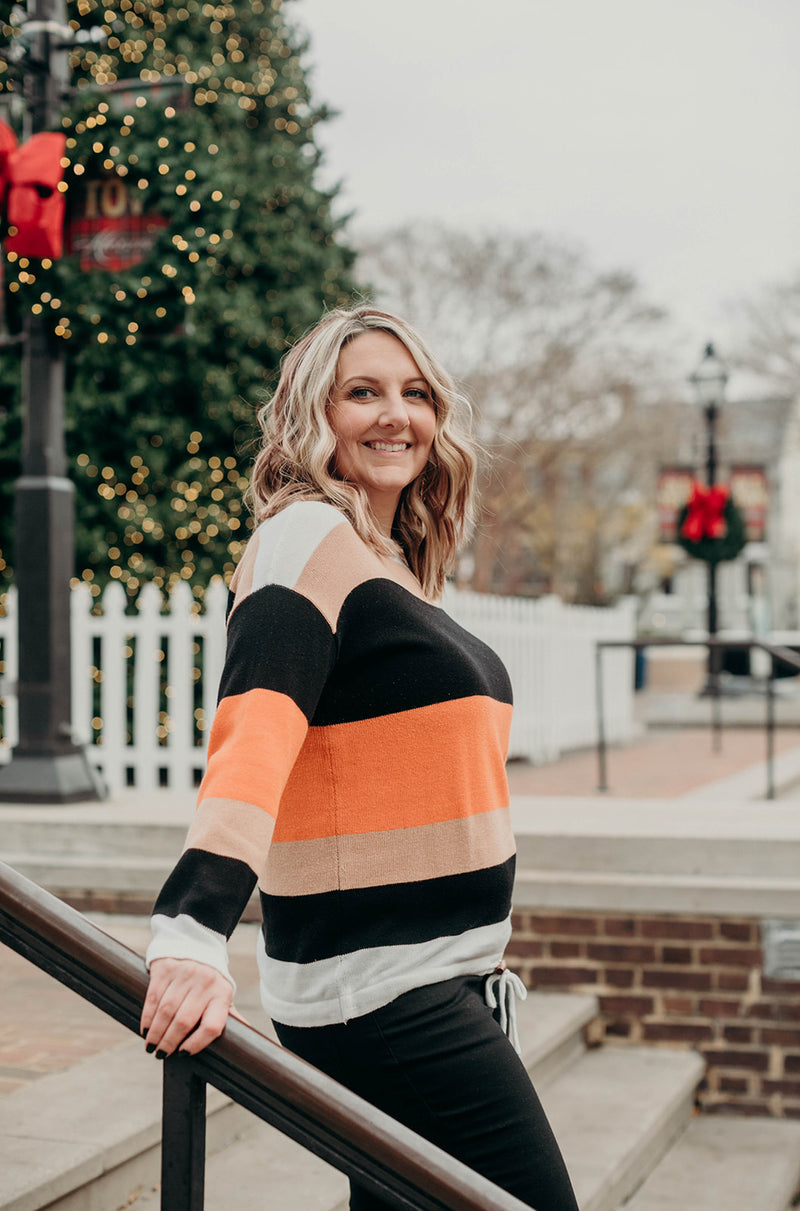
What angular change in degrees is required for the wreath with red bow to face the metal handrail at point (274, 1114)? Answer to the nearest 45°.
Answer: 0° — it already faces it

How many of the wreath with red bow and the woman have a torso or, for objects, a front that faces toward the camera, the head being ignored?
1

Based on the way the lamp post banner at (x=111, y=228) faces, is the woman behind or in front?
in front

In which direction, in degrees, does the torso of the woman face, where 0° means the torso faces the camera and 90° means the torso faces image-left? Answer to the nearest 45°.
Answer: approximately 270°

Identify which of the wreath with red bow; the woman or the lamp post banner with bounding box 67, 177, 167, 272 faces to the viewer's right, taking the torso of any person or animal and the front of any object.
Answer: the woman

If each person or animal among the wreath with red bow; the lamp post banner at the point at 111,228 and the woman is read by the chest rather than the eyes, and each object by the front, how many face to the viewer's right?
1

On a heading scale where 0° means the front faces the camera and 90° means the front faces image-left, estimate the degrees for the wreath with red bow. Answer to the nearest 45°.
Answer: approximately 0°
